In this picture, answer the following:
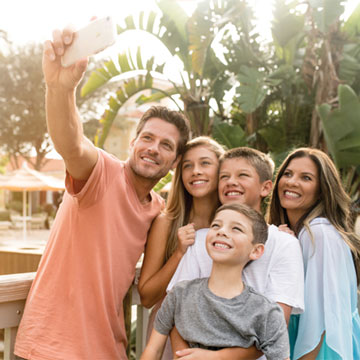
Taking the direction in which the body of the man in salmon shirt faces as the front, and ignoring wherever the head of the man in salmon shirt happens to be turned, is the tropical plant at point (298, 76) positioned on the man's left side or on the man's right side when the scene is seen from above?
on the man's left side

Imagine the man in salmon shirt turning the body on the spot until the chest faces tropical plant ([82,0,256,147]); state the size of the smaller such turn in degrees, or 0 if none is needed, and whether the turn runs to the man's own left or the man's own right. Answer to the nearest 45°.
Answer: approximately 135° to the man's own left

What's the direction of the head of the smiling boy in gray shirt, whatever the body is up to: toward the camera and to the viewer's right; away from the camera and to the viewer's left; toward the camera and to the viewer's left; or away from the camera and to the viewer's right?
toward the camera and to the viewer's left

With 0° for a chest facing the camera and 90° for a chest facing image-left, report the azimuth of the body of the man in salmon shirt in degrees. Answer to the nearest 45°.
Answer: approximately 315°

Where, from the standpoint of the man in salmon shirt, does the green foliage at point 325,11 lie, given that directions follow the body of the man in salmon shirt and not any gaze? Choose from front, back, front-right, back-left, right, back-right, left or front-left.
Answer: left

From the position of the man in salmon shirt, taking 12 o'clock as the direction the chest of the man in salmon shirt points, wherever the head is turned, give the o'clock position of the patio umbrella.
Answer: The patio umbrella is roughly at 7 o'clock from the man in salmon shirt.

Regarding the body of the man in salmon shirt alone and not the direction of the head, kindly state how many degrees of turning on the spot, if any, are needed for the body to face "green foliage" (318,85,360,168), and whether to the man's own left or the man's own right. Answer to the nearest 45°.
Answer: approximately 90° to the man's own left

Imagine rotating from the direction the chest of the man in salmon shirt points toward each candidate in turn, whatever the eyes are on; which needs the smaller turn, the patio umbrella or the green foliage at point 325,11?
the green foliage

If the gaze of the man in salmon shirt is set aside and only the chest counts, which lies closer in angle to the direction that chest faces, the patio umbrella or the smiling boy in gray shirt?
the smiling boy in gray shirt

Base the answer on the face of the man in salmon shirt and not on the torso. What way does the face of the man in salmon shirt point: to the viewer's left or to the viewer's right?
to the viewer's left

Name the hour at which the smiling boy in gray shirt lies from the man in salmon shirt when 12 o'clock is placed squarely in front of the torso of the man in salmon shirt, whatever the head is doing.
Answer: The smiling boy in gray shirt is roughly at 11 o'clock from the man in salmon shirt.
